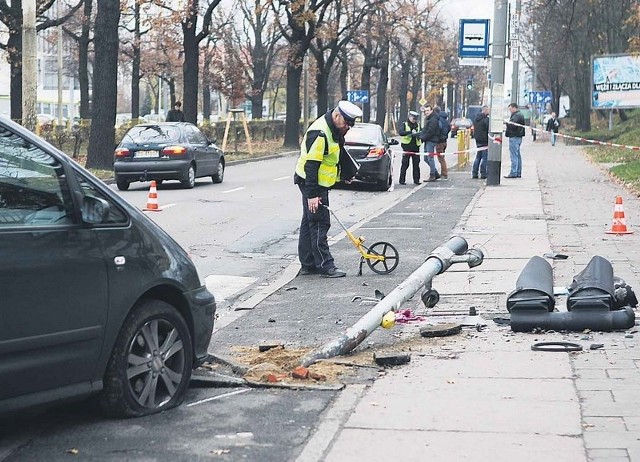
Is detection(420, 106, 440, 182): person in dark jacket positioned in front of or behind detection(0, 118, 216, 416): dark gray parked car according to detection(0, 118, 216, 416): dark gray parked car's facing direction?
in front

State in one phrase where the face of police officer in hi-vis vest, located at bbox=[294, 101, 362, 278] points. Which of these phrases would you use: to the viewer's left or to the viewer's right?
to the viewer's right

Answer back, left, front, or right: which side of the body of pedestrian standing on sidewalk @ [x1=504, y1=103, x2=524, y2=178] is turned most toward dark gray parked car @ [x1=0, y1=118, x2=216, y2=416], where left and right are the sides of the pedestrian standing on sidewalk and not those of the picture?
left

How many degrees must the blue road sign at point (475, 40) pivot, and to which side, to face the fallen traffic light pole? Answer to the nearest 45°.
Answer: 0° — it already faces it

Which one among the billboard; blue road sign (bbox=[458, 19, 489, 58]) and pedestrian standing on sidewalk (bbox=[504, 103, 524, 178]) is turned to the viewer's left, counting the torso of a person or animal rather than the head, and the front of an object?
the pedestrian standing on sidewalk

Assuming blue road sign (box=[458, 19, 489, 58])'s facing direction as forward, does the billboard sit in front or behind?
behind

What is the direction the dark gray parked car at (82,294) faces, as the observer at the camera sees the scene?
facing away from the viewer and to the right of the viewer

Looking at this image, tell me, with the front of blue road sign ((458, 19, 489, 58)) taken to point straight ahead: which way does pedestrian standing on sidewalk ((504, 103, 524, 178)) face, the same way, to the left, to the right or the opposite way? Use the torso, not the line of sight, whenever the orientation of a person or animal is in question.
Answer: to the right

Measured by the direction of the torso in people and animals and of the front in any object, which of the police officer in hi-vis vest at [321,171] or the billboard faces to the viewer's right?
the police officer in hi-vis vest

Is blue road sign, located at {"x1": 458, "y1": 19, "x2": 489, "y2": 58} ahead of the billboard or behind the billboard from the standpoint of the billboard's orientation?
ahead

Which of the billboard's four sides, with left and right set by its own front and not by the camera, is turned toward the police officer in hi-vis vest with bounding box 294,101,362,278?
front

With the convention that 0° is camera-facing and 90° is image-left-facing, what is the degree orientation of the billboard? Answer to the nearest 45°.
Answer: approximately 0°

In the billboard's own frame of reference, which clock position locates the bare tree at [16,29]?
The bare tree is roughly at 2 o'clock from the billboard.

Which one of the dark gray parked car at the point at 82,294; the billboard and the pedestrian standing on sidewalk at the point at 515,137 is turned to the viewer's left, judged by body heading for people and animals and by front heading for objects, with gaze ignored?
the pedestrian standing on sidewalk

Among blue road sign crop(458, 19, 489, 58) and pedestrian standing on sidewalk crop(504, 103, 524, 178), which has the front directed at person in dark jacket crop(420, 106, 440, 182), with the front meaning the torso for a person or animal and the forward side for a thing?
the pedestrian standing on sidewalk
